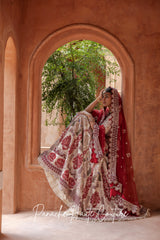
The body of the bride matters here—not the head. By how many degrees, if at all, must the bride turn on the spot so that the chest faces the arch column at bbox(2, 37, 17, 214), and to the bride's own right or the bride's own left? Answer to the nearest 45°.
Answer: approximately 45° to the bride's own right

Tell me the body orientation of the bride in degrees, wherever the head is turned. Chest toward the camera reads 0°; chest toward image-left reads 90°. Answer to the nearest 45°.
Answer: approximately 45°
